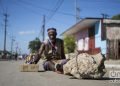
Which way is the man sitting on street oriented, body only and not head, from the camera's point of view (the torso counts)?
toward the camera

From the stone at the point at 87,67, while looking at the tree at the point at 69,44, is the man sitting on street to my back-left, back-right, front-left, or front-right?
front-left

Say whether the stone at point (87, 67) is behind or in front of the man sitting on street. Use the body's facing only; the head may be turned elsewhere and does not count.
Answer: in front

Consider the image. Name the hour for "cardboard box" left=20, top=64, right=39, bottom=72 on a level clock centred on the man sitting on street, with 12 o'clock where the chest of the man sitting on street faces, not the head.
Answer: The cardboard box is roughly at 3 o'clock from the man sitting on street.

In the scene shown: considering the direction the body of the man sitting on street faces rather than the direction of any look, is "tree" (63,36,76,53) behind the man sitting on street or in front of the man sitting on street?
behind

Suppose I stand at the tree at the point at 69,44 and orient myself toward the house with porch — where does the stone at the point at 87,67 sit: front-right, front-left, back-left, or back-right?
front-right

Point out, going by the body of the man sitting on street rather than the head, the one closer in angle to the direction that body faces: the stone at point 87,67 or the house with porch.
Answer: the stone

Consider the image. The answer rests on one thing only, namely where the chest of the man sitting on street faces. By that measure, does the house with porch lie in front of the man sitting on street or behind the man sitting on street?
behind
